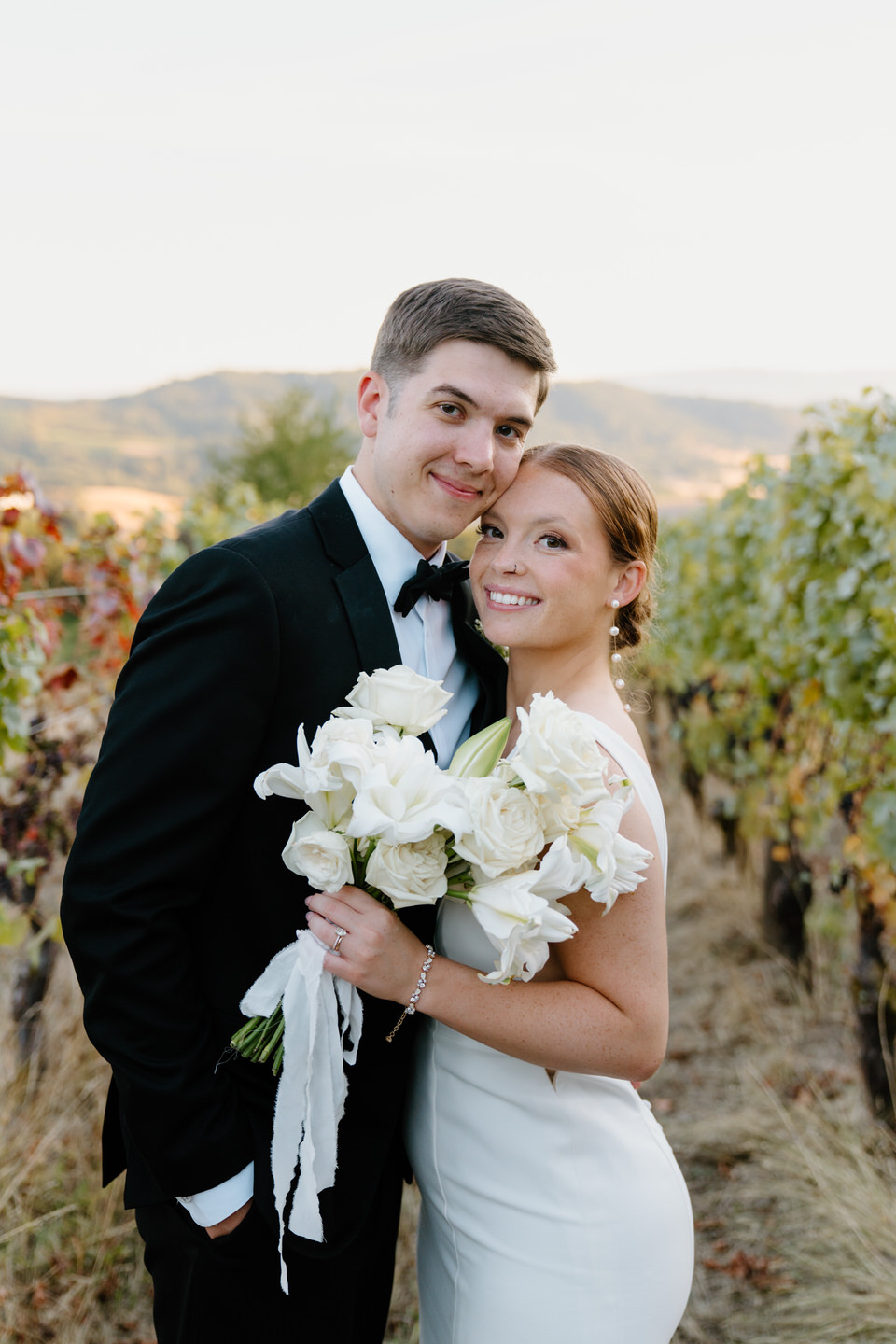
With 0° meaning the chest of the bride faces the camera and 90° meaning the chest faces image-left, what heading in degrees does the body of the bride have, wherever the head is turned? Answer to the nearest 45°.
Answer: approximately 90°

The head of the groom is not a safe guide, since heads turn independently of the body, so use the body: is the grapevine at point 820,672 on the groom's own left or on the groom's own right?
on the groom's own left
